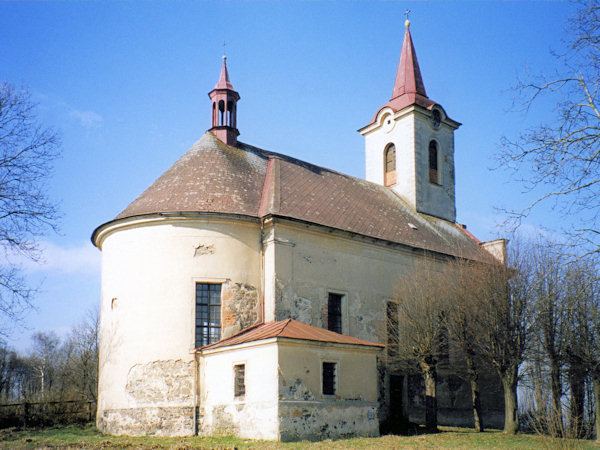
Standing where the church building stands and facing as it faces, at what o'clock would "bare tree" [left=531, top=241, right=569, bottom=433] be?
The bare tree is roughly at 1 o'clock from the church building.

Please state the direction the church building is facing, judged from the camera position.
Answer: facing away from the viewer and to the right of the viewer

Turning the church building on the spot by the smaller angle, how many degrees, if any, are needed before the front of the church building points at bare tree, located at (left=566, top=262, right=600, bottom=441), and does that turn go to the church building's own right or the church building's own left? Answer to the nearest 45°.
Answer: approximately 45° to the church building's own right

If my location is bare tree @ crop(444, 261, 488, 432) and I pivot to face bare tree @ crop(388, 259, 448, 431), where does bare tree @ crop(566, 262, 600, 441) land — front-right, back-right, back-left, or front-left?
back-left
